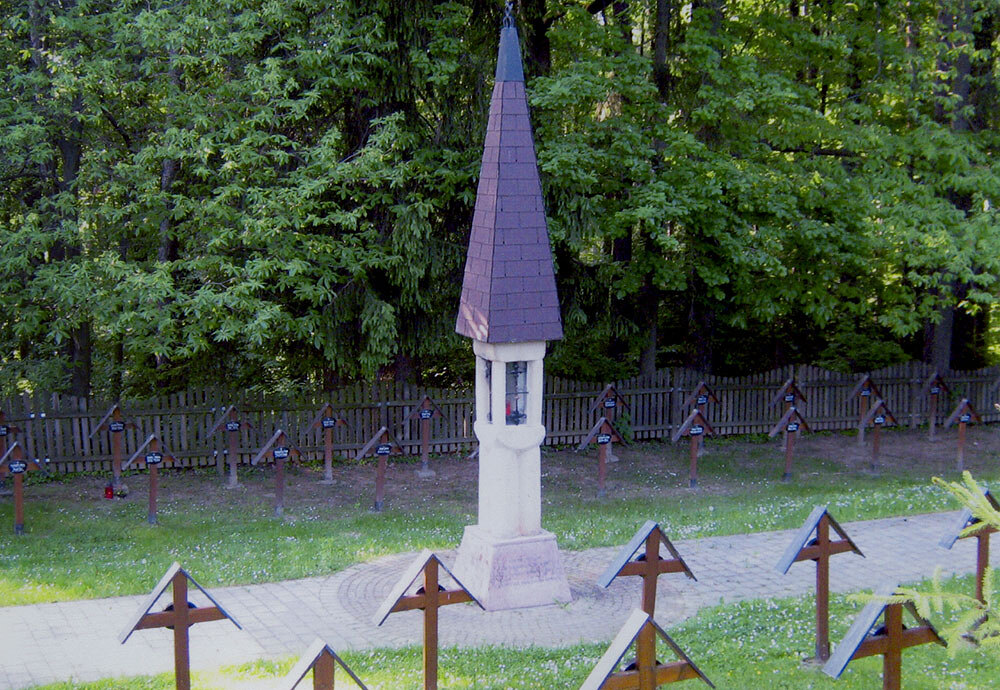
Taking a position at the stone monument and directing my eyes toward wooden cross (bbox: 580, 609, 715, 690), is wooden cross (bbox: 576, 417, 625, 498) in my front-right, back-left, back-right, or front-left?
back-left

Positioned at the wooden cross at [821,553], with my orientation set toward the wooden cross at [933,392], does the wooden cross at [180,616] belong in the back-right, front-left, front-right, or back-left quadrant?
back-left

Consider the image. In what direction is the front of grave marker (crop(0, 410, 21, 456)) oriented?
toward the camera

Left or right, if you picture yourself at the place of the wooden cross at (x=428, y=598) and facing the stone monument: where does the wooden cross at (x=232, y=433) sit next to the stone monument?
left

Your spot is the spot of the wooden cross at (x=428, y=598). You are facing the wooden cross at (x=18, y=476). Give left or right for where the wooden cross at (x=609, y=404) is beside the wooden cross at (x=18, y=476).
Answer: right

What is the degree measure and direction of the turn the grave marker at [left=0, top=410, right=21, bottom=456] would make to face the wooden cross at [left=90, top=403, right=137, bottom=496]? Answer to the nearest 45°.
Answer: approximately 90° to its left

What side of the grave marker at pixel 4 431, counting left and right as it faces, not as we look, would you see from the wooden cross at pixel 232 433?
left

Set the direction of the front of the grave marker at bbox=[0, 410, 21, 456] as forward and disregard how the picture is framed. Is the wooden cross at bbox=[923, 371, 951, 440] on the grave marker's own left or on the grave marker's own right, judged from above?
on the grave marker's own left

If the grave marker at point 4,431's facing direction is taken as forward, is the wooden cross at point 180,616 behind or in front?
in front

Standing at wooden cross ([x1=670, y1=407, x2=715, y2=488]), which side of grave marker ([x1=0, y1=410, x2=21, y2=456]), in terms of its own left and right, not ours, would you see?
left

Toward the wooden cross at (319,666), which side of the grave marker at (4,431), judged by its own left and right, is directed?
front

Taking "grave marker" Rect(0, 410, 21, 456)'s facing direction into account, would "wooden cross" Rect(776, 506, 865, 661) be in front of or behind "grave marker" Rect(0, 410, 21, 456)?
in front

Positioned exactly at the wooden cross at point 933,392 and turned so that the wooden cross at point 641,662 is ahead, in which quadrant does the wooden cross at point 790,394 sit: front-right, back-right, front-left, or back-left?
front-right

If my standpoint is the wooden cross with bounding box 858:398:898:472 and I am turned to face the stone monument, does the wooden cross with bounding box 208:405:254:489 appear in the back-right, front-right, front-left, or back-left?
front-right

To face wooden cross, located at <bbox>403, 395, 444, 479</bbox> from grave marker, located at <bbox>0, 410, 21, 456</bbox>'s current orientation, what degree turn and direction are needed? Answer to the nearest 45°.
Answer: approximately 90° to its left

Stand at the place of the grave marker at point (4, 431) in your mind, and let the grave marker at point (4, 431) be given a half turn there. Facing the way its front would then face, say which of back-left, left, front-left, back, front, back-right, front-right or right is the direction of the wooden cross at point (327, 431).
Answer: right
